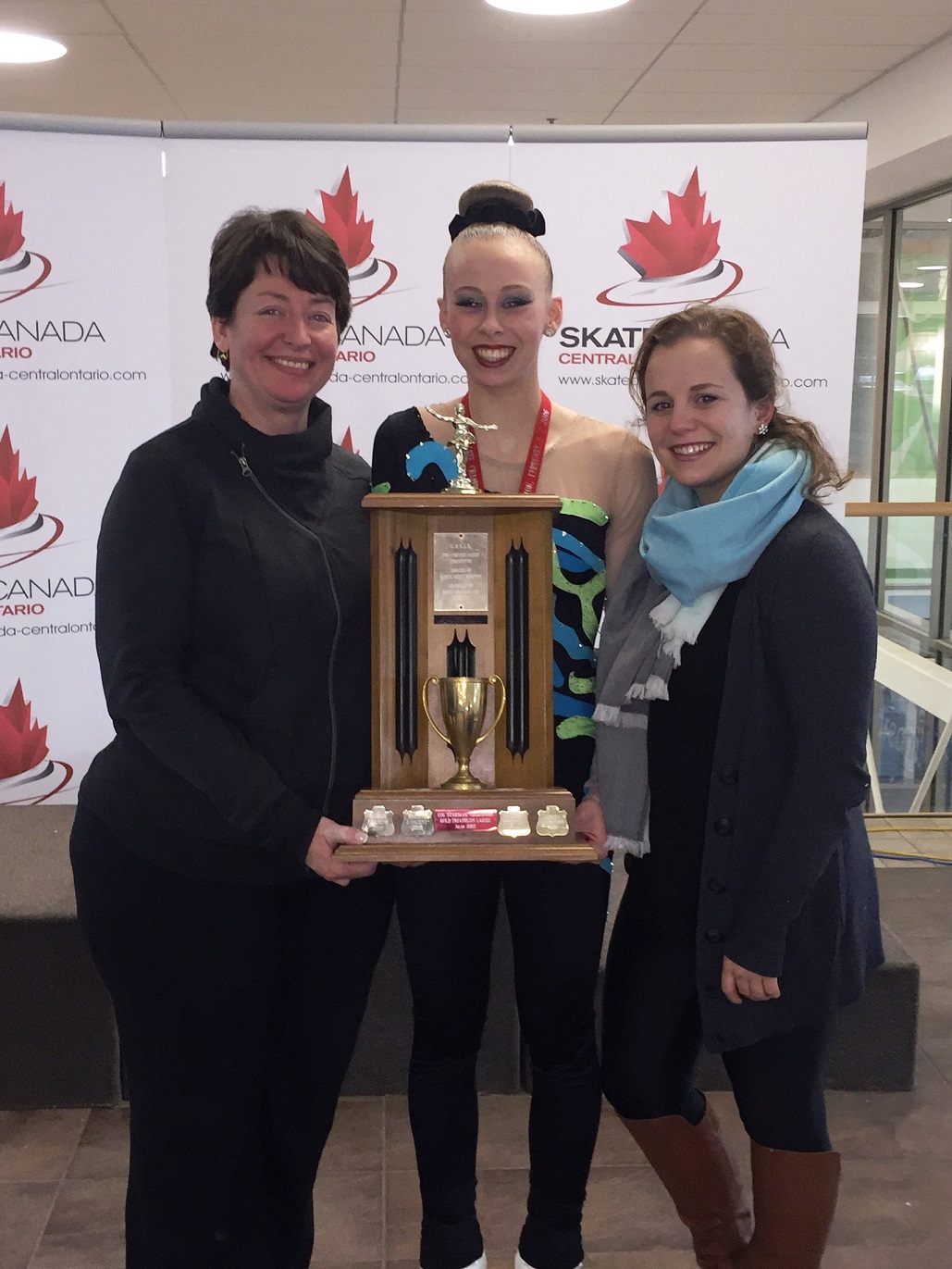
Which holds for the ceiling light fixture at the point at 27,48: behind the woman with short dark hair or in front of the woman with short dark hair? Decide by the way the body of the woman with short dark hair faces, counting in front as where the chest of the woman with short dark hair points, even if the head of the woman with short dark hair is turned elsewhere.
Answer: behind

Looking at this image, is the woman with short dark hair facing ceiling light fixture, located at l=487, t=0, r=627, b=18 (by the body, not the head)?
no

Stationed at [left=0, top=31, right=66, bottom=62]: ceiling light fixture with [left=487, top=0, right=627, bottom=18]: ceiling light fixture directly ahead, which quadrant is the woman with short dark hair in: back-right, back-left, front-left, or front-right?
front-right

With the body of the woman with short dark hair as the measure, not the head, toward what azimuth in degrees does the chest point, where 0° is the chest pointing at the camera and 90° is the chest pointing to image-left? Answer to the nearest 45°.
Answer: approximately 315°

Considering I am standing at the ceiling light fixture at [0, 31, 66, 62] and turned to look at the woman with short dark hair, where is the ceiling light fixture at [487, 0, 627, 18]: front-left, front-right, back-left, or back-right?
front-left

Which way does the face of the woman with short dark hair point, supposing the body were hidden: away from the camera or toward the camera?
toward the camera
